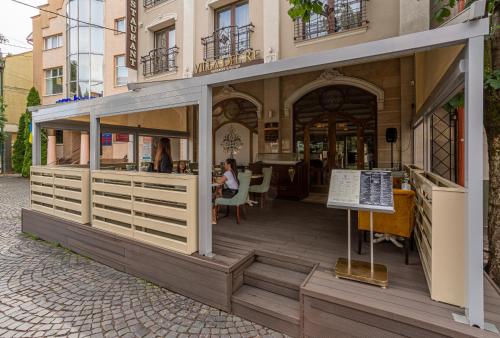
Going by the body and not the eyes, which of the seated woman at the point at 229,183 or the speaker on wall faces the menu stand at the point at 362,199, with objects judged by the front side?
the speaker on wall

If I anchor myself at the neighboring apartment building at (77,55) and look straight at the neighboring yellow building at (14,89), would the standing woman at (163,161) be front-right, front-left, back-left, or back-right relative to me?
back-left

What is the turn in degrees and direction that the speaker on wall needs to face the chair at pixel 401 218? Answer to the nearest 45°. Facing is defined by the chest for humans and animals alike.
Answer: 0° — it already faces it

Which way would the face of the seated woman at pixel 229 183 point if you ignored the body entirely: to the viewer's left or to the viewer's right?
to the viewer's left

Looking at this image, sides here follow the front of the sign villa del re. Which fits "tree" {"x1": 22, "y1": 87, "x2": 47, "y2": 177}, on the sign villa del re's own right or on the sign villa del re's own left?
on the sign villa del re's own right

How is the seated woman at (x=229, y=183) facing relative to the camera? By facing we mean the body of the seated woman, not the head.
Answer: to the viewer's left
